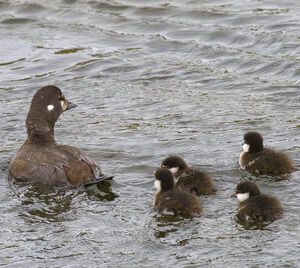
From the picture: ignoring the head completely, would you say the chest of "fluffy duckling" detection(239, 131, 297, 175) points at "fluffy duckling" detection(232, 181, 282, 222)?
no

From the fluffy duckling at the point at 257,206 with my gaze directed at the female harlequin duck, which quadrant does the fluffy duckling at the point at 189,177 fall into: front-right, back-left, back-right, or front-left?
front-right

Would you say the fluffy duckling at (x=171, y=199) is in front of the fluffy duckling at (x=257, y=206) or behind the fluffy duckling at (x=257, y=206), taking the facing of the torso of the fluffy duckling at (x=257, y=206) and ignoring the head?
in front

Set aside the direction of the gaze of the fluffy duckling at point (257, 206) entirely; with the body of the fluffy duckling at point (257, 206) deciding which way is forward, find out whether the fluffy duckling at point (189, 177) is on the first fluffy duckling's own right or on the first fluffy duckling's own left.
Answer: on the first fluffy duckling's own right

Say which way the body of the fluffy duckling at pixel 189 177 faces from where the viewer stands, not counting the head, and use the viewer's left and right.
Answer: facing to the left of the viewer

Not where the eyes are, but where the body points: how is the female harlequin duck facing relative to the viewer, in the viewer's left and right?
facing to the left of the viewer

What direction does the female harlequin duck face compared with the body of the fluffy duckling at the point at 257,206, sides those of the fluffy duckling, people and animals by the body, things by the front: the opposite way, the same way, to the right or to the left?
the same way

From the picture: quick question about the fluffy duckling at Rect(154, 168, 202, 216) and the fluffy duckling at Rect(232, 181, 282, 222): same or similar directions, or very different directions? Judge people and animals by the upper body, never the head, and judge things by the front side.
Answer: same or similar directions

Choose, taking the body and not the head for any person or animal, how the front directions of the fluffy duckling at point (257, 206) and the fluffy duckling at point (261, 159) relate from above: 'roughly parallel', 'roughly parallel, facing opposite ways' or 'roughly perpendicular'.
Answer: roughly parallel

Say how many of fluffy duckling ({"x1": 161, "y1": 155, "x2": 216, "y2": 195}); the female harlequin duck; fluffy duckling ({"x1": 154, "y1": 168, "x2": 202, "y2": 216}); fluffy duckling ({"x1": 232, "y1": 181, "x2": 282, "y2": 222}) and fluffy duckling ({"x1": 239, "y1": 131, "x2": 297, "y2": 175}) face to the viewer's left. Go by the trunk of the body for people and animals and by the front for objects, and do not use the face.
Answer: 5

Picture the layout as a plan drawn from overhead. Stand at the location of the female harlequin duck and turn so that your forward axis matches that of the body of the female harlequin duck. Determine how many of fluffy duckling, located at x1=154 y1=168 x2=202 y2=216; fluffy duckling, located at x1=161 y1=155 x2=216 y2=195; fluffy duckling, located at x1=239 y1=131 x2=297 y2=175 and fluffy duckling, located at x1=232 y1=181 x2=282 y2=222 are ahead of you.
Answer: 0

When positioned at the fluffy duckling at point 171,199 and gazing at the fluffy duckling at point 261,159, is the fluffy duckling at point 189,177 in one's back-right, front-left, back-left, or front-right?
front-left

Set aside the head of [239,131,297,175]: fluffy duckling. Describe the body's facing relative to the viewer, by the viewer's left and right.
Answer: facing to the left of the viewer

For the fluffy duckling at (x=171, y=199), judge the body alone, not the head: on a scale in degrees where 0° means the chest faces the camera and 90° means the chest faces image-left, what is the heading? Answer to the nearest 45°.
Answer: approximately 90°

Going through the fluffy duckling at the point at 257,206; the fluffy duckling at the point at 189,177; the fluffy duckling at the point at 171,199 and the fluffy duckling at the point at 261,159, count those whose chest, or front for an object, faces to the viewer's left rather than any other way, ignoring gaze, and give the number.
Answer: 4

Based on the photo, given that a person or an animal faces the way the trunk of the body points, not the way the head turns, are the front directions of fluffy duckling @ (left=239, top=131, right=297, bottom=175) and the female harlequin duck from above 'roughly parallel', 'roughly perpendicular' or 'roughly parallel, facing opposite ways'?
roughly parallel

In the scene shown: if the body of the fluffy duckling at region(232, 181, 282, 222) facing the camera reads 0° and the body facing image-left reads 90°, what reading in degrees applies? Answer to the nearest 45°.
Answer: approximately 90°

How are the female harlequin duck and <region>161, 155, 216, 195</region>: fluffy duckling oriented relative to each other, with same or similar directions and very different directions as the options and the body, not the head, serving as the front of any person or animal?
same or similar directions

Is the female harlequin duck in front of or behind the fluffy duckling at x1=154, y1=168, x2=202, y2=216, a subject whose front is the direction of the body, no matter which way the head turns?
in front
